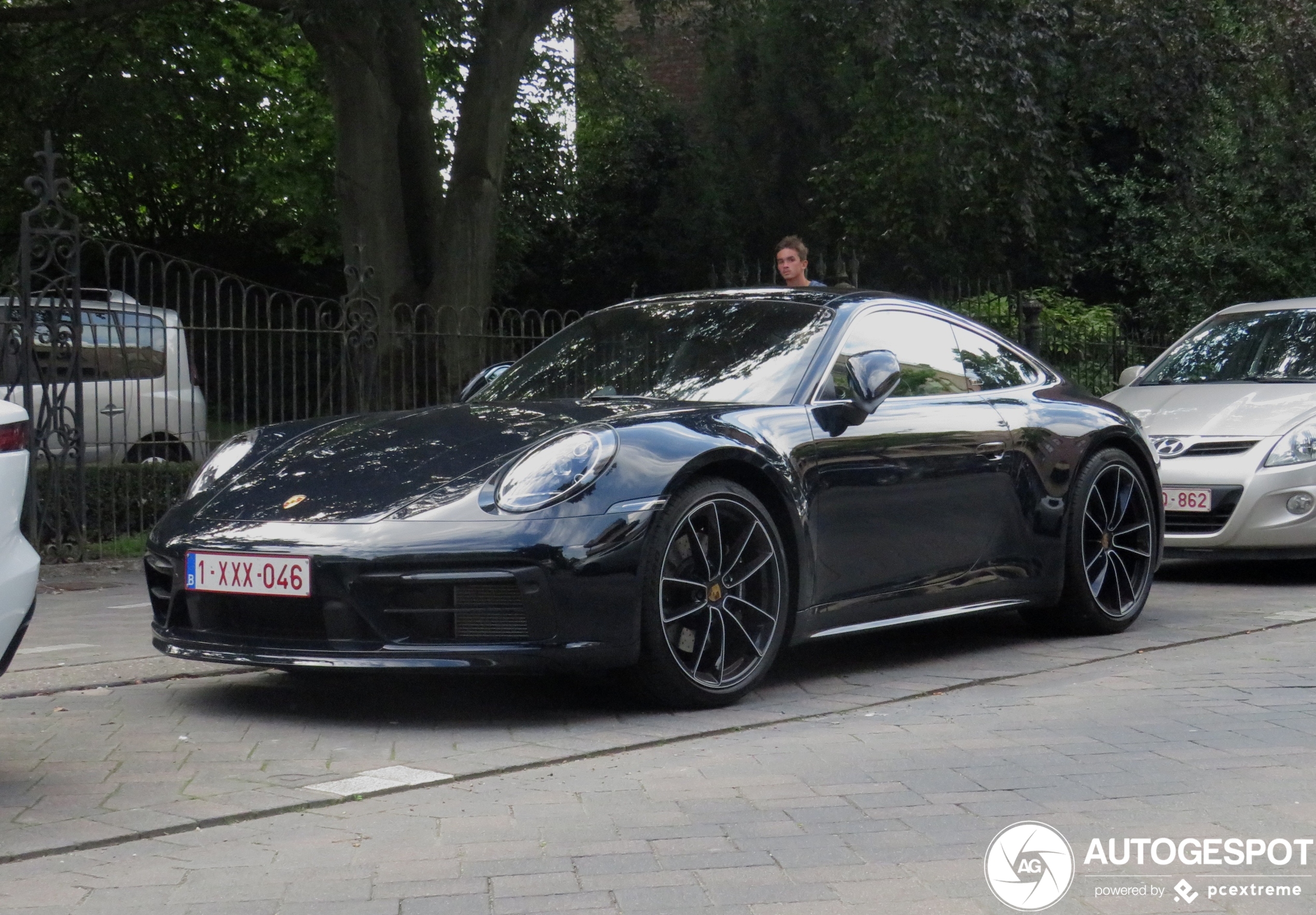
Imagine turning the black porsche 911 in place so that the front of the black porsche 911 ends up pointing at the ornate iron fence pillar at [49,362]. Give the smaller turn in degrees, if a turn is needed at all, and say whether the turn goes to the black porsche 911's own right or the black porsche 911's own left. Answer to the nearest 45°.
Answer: approximately 90° to the black porsche 911's own right

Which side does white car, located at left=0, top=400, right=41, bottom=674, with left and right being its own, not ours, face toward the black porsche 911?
back

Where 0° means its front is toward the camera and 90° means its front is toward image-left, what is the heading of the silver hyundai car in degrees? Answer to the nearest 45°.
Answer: approximately 45°

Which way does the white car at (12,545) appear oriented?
to the viewer's left

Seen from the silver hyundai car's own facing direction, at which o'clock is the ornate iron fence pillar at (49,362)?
The ornate iron fence pillar is roughly at 1 o'clock from the silver hyundai car.
